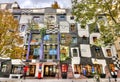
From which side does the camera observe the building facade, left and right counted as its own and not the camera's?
front

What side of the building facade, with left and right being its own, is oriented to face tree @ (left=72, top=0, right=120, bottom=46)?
front

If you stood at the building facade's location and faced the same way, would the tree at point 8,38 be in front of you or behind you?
in front
